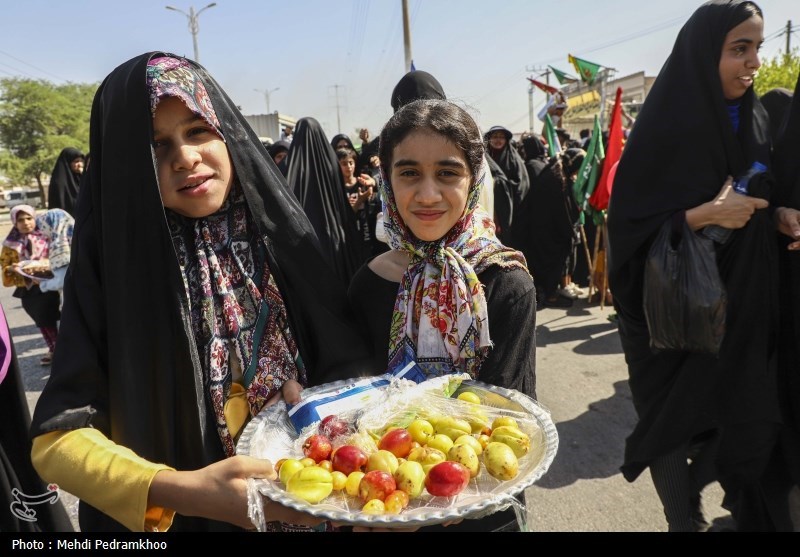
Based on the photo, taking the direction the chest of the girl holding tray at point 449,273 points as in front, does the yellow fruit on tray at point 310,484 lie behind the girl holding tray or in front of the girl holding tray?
in front

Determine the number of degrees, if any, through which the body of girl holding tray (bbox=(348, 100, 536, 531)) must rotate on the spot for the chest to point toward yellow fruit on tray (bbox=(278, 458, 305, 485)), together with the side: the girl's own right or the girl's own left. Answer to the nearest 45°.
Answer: approximately 45° to the girl's own right

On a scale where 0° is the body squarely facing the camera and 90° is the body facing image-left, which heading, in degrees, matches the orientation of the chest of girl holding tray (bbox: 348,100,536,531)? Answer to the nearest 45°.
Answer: approximately 0°

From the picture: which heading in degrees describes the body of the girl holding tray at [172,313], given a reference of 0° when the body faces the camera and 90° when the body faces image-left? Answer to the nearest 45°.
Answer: approximately 315°

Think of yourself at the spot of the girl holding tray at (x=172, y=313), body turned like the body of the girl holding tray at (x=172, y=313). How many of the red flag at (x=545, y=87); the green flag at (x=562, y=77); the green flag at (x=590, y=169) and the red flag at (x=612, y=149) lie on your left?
4

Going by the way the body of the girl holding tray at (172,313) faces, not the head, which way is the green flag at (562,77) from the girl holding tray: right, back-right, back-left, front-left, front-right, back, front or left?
left

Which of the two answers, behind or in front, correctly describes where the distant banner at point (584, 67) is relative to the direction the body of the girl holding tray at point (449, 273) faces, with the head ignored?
behind

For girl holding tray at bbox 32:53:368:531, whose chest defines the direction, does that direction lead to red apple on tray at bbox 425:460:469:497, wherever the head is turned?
yes

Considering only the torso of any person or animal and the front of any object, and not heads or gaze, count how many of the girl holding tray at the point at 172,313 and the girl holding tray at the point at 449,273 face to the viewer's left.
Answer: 0
